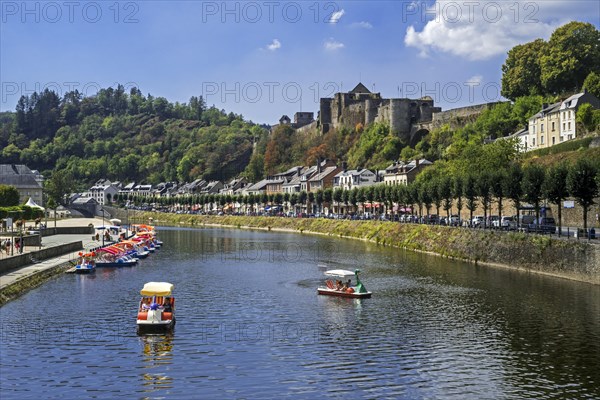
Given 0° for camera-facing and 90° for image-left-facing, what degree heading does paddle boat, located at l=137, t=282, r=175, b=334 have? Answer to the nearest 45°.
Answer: approximately 0°
